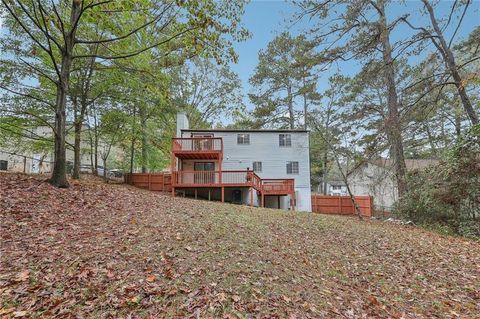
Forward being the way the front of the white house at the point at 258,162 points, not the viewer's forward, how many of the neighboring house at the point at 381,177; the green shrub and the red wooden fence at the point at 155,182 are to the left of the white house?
1

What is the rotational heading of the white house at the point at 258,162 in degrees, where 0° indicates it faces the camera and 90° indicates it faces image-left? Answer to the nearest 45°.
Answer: approximately 180°

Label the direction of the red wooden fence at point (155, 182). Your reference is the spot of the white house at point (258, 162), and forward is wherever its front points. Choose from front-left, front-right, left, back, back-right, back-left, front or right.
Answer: left

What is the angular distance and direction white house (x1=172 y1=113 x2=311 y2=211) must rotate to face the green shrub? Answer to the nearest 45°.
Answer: approximately 135° to its right

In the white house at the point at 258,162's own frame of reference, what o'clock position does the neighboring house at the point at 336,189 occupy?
The neighboring house is roughly at 1 o'clock from the white house.

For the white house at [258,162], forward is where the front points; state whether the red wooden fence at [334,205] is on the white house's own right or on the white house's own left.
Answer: on the white house's own right

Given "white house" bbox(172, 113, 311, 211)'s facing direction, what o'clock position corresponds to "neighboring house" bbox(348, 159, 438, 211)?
The neighboring house is roughly at 3 o'clock from the white house.

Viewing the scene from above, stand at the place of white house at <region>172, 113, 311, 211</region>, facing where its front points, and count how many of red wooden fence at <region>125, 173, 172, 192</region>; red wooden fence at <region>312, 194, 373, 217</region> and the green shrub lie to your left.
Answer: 1
